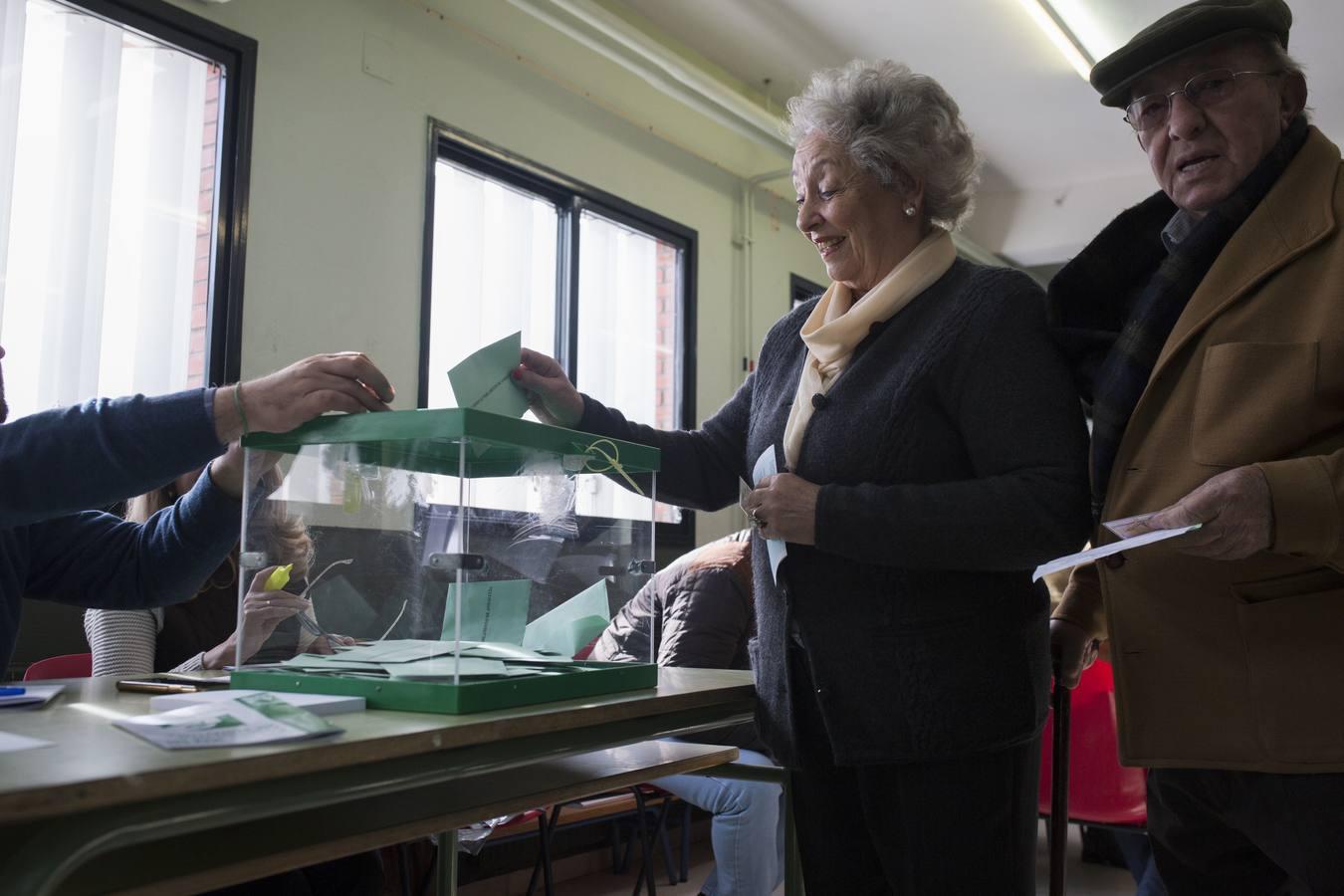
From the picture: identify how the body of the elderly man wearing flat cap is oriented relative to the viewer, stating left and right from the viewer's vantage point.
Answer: facing the viewer and to the left of the viewer

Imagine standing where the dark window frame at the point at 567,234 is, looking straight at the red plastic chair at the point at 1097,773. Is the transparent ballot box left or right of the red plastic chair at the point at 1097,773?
right

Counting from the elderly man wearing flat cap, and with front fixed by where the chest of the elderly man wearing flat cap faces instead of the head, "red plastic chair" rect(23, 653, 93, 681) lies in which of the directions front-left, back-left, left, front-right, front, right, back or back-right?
front-right

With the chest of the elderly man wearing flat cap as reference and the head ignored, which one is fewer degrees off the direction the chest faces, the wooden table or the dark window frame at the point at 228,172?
the wooden table

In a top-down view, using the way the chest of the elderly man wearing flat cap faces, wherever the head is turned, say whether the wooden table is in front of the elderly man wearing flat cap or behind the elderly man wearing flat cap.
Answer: in front

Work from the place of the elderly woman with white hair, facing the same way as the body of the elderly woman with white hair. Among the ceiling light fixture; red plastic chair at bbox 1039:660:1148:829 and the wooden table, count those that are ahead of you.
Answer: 1

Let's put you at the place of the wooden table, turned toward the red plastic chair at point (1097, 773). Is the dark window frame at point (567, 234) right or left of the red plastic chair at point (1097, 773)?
left

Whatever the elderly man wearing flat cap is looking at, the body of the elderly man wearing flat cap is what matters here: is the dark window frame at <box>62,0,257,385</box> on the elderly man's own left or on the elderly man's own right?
on the elderly man's own right

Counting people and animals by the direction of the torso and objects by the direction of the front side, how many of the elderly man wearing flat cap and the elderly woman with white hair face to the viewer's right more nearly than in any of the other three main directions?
0
